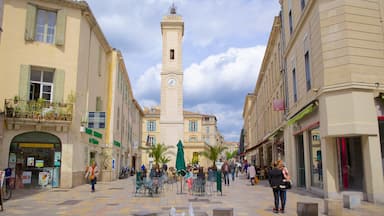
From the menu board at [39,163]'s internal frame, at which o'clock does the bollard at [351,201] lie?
The bollard is roughly at 11 o'clock from the menu board.

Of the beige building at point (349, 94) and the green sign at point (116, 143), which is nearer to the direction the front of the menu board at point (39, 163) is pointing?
the beige building

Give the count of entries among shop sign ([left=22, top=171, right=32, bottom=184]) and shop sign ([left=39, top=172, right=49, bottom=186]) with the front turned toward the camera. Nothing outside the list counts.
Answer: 2

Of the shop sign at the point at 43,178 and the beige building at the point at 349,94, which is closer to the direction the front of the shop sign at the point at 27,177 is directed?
the beige building

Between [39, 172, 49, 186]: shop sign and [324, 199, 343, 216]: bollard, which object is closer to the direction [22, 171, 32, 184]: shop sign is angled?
the bollard

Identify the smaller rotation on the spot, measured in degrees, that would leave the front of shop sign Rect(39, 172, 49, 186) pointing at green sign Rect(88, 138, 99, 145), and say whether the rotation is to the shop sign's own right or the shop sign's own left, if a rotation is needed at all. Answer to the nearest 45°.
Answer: approximately 135° to the shop sign's own left

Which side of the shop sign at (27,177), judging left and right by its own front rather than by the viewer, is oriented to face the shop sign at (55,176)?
left

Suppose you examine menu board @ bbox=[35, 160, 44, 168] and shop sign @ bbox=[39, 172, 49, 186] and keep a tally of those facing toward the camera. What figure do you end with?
2

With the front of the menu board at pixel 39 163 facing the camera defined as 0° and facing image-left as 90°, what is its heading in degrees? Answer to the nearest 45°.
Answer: approximately 0°
